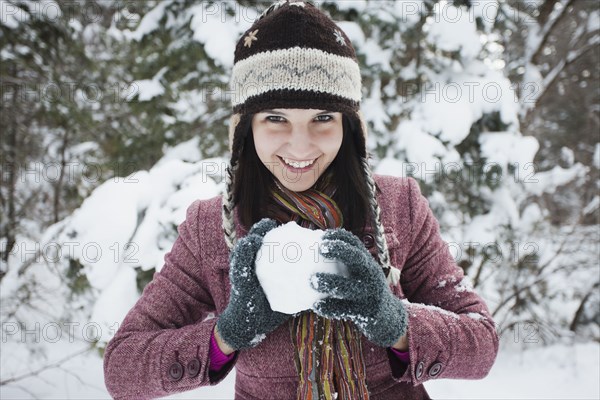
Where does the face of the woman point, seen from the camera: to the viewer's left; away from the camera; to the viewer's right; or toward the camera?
toward the camera

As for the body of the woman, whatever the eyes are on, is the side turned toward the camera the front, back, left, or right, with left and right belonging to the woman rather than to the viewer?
front
